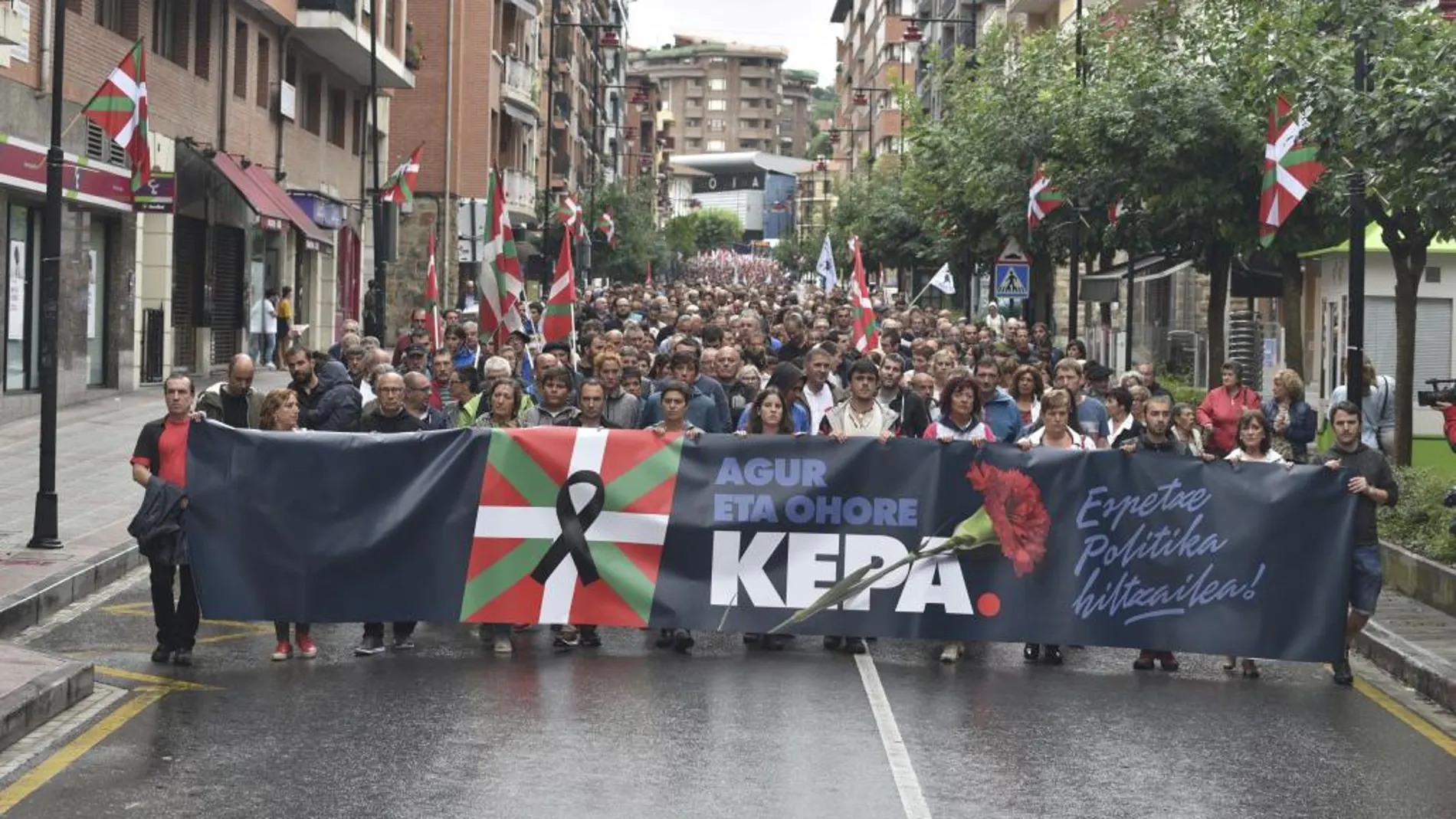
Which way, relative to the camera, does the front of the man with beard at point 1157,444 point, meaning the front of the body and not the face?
toward the camera

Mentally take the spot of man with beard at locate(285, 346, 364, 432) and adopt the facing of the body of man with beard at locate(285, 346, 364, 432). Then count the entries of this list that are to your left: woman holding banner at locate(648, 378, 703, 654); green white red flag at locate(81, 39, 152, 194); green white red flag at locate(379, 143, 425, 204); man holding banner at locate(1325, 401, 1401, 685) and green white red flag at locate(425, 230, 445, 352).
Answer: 2

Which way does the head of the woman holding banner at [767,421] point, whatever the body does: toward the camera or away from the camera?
toward the camera

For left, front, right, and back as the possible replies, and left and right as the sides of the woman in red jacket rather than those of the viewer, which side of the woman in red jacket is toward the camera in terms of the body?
front

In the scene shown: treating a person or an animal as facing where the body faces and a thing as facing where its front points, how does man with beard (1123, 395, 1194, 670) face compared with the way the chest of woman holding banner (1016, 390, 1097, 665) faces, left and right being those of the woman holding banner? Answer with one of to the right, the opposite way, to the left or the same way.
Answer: the same way

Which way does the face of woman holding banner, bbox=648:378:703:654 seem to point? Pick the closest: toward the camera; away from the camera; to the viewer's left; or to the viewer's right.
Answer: toward the camera

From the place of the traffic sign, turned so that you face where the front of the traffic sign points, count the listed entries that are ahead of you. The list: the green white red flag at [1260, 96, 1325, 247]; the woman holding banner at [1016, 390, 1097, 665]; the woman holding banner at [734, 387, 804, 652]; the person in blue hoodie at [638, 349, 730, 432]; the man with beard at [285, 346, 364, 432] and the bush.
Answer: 6

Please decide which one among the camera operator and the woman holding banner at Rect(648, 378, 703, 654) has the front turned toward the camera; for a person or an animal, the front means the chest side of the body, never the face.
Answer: the woman holding banner

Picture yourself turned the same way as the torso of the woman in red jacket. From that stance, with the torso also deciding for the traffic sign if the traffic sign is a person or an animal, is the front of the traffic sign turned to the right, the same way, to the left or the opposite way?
the same way

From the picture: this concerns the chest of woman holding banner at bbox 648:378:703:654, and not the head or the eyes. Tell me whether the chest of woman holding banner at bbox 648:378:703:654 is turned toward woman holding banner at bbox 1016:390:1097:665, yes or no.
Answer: no

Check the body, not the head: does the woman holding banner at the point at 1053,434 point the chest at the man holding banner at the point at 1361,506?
no

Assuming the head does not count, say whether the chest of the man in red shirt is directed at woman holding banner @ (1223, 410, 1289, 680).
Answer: no

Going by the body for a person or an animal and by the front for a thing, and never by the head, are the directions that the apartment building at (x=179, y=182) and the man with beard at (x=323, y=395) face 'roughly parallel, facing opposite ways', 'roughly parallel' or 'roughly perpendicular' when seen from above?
roughly perpendicular

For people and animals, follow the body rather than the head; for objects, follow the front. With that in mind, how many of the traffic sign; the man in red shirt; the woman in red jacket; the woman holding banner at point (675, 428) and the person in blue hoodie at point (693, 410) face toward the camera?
5

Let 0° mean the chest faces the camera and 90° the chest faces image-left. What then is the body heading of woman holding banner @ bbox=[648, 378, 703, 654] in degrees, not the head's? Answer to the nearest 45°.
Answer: approximately 0°

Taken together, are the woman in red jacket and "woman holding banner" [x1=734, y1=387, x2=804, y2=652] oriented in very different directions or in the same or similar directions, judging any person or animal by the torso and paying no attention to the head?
same or similar directions

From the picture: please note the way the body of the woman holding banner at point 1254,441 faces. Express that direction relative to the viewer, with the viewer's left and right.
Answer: facing the viewer
